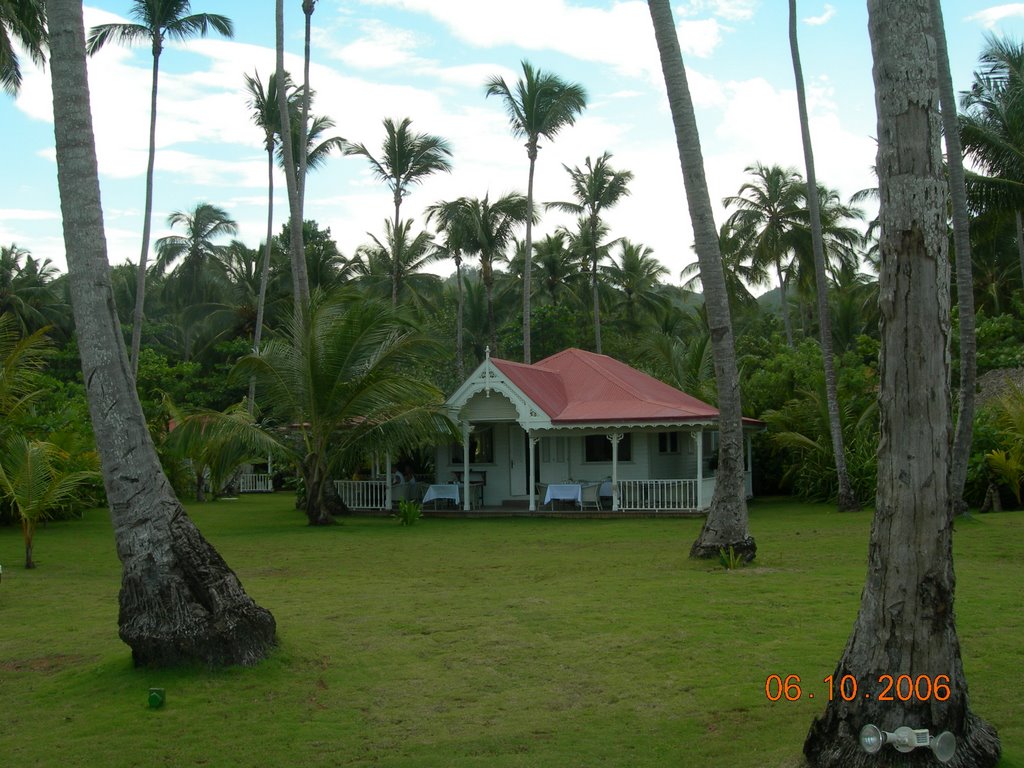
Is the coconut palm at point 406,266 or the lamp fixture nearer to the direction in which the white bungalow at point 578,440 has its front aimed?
the lamp fixture

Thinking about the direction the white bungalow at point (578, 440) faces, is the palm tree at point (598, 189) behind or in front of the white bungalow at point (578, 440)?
behind

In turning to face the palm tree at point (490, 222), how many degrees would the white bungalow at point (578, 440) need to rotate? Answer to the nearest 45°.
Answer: approximately 135° to its right

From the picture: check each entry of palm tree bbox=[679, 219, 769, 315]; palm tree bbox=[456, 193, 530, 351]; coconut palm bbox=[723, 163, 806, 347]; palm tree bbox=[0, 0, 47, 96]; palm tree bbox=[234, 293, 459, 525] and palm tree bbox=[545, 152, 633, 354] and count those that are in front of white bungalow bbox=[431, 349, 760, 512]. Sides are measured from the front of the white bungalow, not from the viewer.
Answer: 2

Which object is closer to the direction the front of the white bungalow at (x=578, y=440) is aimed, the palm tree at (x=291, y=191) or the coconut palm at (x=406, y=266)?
the palm tree

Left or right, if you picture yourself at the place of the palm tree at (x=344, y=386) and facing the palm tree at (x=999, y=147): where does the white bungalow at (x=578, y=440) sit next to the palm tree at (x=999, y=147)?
left

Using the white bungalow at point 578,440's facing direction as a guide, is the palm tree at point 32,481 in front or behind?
in front

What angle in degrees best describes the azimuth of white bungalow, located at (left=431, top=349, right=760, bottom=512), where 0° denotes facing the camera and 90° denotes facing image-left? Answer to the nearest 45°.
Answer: approximately 45°

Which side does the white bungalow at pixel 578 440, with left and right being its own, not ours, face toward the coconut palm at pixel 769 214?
back

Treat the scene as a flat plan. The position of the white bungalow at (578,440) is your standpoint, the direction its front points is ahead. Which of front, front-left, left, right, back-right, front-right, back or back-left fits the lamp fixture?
front-left

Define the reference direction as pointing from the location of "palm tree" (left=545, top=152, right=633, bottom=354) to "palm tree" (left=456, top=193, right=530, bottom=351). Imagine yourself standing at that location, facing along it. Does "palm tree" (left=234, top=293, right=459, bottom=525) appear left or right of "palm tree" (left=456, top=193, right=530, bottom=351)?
left

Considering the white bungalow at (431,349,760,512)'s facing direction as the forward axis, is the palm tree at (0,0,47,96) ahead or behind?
ahead

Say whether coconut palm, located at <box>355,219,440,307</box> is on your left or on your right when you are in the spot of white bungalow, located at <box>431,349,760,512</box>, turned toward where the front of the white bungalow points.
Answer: on your right
